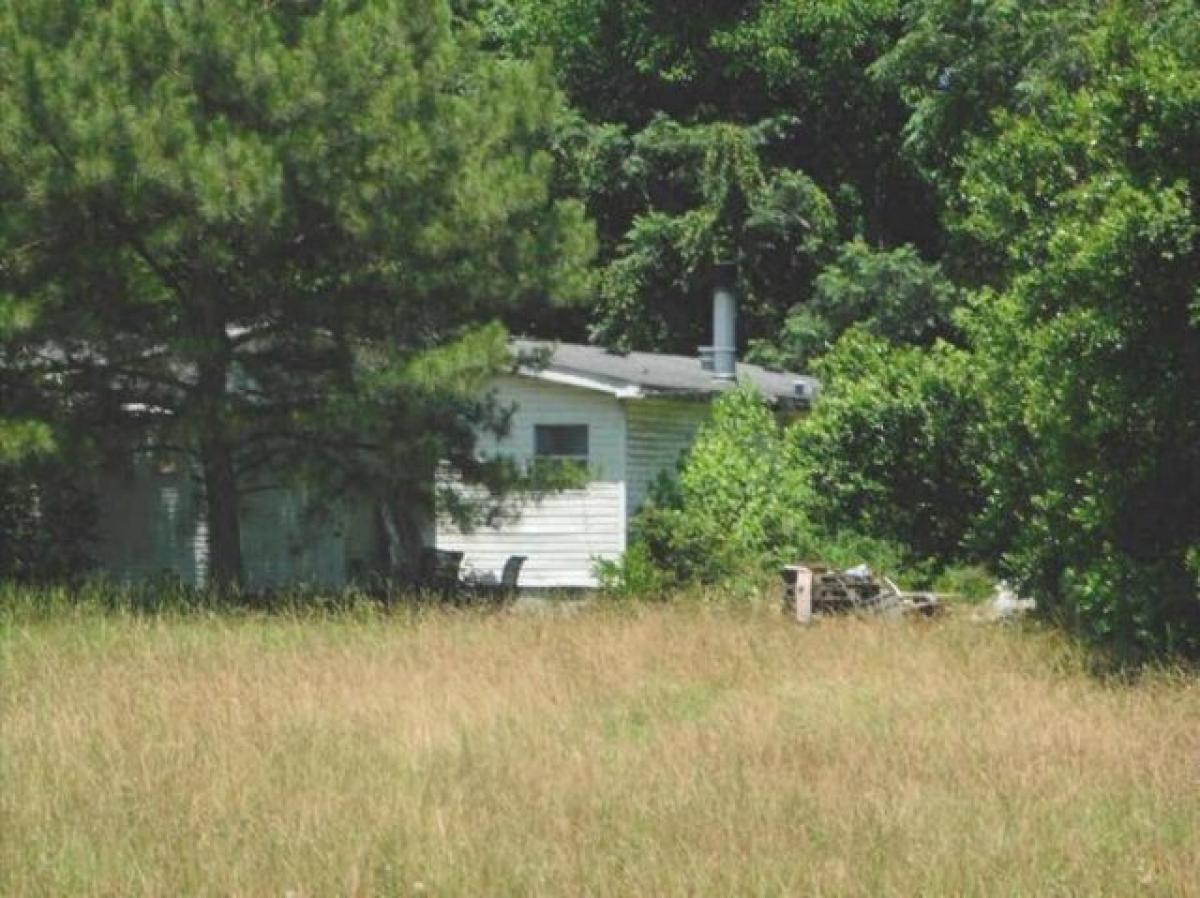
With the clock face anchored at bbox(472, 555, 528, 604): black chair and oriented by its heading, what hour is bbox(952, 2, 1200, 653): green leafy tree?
The green leafy tree is roughly at 8 o'clock from the black chair.

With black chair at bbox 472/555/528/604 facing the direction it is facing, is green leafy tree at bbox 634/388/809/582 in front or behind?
behind

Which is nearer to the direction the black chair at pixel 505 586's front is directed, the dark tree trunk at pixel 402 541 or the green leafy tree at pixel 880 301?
the dark tree trunk

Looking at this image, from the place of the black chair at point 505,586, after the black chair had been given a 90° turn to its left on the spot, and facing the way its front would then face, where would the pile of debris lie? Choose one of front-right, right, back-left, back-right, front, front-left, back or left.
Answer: front-left

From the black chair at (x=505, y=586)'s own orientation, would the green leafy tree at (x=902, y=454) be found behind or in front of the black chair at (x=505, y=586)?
behind

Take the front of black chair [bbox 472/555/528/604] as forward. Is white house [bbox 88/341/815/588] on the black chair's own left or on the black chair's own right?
on the black chair's own right
